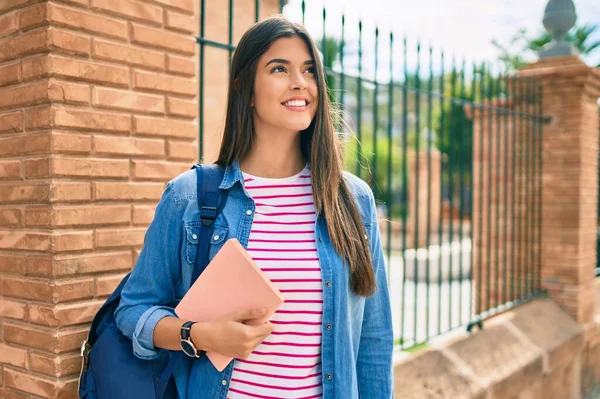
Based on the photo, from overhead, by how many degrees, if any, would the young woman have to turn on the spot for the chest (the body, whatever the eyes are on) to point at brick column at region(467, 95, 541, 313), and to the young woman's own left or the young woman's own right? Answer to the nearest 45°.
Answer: approximately 135° to the young woman's own left

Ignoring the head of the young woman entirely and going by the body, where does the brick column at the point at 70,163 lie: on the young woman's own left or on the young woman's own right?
on the young woman's own right

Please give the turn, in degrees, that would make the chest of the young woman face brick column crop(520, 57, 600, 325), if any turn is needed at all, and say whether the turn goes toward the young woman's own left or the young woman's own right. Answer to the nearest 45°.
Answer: approximately 135° to the young woman's own left

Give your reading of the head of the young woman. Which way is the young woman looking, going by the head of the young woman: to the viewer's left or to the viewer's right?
to the viewer's right

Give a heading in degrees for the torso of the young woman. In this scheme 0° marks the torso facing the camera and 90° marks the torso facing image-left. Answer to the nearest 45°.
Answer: approximately 0°
